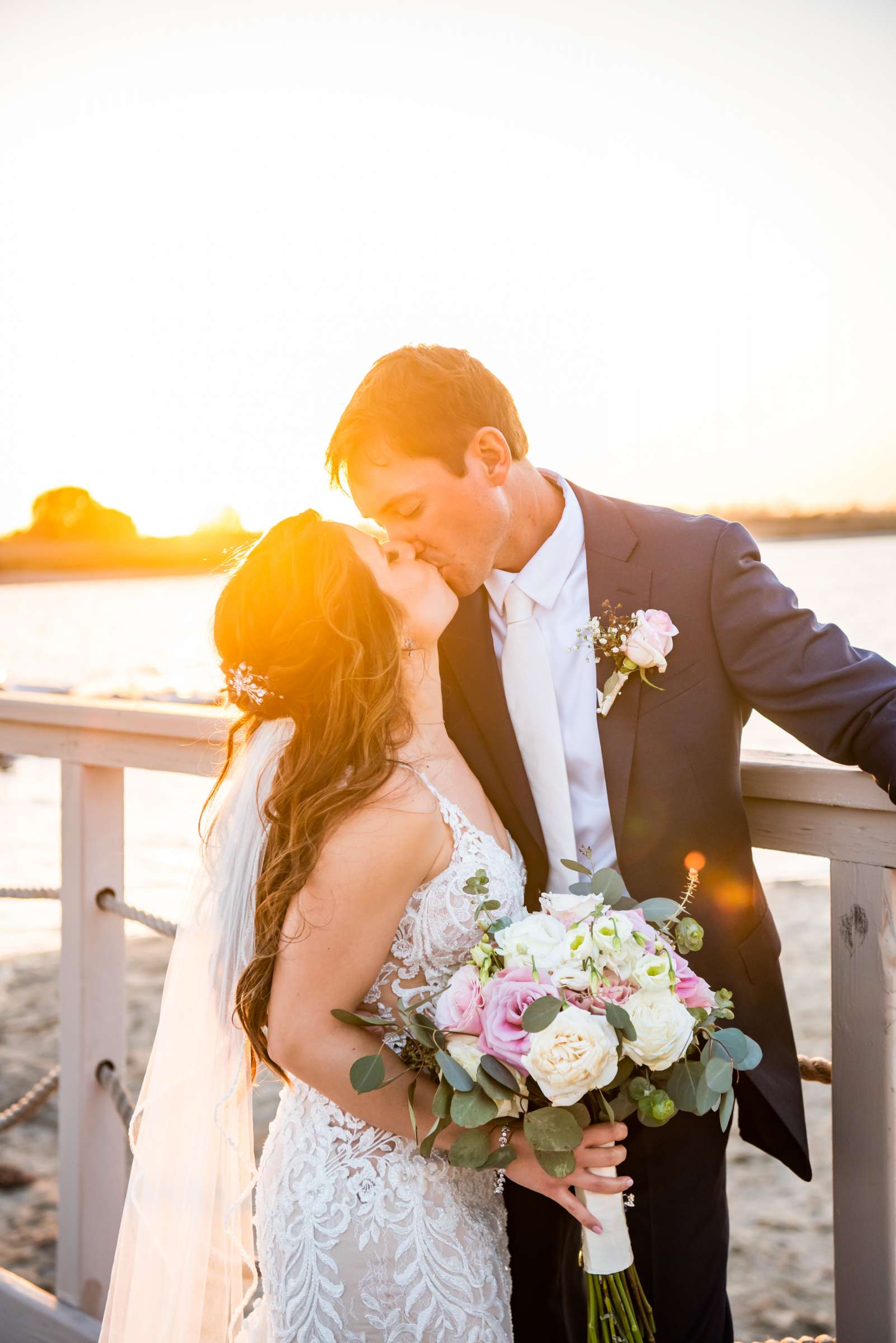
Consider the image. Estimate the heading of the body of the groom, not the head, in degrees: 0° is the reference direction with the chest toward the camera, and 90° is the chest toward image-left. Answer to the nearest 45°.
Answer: approximately 45°

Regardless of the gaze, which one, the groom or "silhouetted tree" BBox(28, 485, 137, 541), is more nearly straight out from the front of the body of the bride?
the groom

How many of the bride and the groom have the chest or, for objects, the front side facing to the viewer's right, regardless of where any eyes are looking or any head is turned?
1

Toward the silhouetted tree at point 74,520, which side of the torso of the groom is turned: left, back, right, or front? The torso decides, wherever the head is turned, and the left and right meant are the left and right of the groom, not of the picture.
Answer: right

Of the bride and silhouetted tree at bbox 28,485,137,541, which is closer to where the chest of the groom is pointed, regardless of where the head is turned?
the bride

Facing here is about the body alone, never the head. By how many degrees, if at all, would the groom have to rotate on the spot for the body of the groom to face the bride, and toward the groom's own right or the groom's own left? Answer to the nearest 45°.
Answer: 0° — they already face them

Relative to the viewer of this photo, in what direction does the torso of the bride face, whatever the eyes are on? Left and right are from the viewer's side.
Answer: facing to the right of the viewer

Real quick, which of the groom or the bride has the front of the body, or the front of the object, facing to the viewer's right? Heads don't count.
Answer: the bride

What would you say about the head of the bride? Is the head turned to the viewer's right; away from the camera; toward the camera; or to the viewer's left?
to the viewer's right
